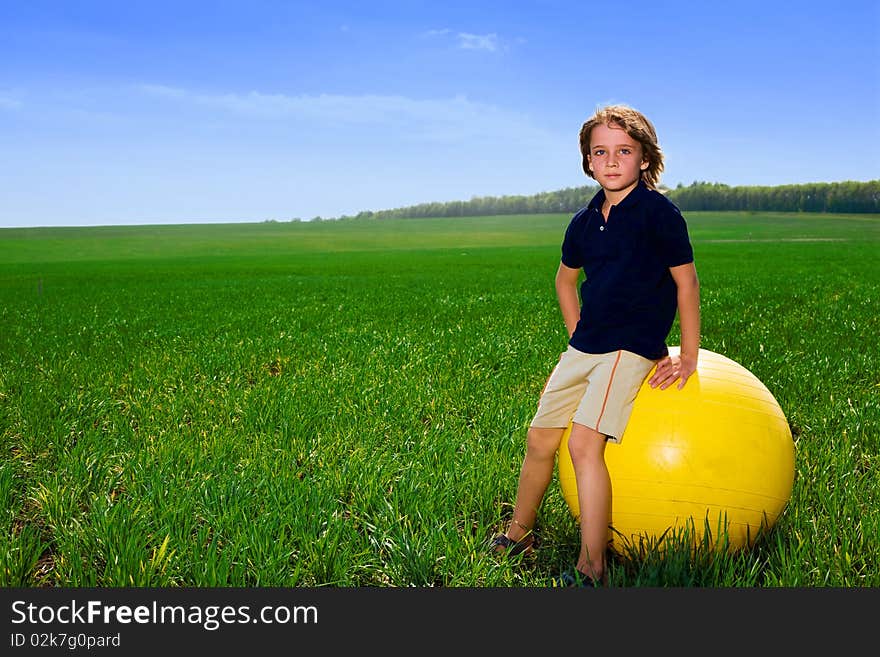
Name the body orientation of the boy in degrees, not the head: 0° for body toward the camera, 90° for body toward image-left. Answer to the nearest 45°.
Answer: approximately 45°
